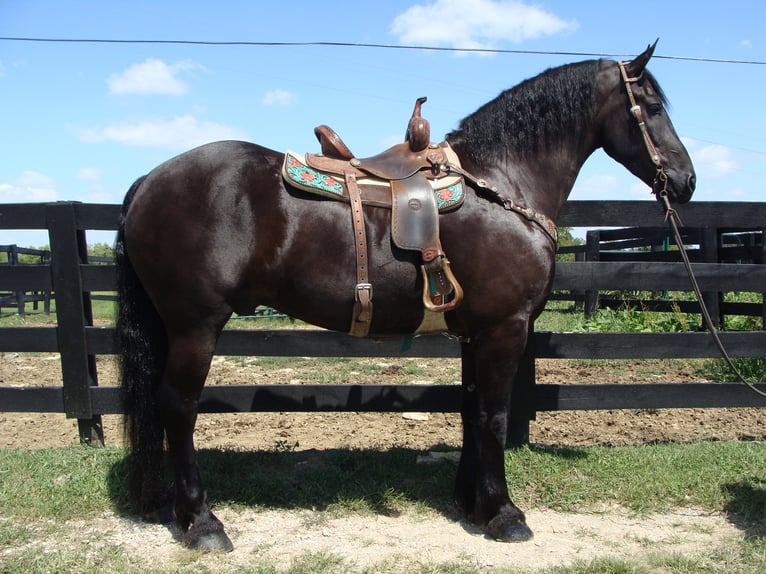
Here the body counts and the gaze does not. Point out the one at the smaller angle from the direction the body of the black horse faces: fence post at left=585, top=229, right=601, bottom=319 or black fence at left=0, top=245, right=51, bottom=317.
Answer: the fence post

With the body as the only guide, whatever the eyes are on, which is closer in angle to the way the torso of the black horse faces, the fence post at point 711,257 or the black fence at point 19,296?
the fence post

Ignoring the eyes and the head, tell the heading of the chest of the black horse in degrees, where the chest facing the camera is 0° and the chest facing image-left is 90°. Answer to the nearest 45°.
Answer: approximately 270°

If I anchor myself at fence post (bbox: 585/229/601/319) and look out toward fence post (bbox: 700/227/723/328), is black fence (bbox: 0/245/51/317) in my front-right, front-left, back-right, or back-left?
back-right
